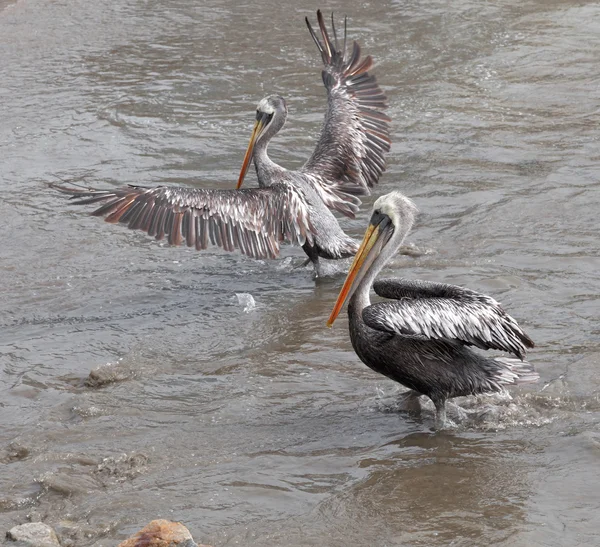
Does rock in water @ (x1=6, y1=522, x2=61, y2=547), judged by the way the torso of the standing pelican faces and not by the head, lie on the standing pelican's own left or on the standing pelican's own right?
on the standing pelican's own left

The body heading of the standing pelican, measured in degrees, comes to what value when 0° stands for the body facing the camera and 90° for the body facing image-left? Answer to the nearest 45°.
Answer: approximately 90°

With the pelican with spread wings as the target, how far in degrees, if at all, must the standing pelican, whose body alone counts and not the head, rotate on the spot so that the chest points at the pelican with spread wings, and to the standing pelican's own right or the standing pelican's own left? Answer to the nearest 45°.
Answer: approximately 45° to the standing pelican's own right

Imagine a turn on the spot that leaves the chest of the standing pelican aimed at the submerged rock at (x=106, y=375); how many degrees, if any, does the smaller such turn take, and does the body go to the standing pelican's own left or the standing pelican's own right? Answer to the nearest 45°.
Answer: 0° — it already faces it

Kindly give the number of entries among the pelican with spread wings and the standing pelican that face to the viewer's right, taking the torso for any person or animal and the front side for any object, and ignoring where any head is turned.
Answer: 0

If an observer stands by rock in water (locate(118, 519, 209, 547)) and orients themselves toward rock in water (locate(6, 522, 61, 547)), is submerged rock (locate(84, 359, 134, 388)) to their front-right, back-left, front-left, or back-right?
front-right

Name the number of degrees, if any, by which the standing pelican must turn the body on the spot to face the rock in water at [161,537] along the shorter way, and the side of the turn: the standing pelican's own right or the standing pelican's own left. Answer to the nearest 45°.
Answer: approximately 45° to the standing pelican's own left

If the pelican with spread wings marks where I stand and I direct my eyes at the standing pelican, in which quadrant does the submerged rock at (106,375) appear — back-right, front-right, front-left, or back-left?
front-right

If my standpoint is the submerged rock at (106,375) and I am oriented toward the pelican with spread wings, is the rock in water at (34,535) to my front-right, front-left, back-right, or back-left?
back-right

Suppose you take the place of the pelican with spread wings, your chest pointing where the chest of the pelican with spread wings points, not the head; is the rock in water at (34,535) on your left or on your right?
on your left

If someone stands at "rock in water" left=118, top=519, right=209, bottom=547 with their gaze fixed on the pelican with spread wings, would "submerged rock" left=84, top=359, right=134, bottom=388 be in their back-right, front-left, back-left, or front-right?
front-left
